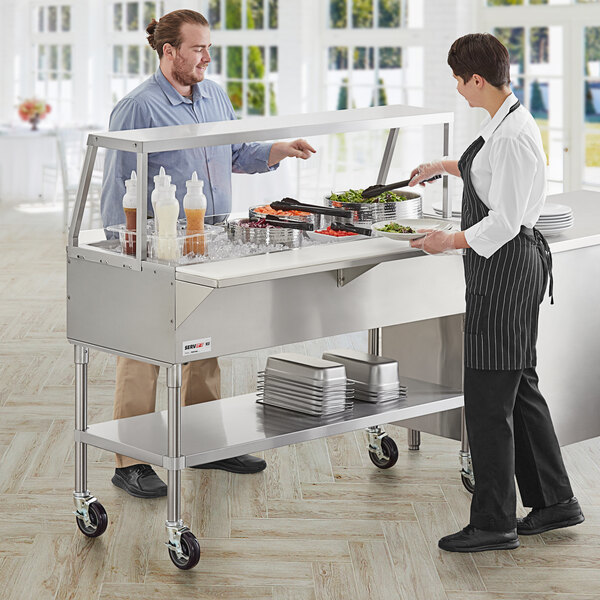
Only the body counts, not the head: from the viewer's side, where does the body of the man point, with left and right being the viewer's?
facing the viewer and to the right of the viewer

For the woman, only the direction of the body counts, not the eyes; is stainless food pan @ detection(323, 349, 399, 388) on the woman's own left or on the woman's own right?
on the woman's own right

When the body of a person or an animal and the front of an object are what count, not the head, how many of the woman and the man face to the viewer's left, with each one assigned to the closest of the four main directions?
1

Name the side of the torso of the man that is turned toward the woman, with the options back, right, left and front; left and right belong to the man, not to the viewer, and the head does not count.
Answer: front

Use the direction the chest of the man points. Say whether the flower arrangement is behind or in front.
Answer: behind

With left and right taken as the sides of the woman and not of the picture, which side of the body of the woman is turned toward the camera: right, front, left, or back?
left
